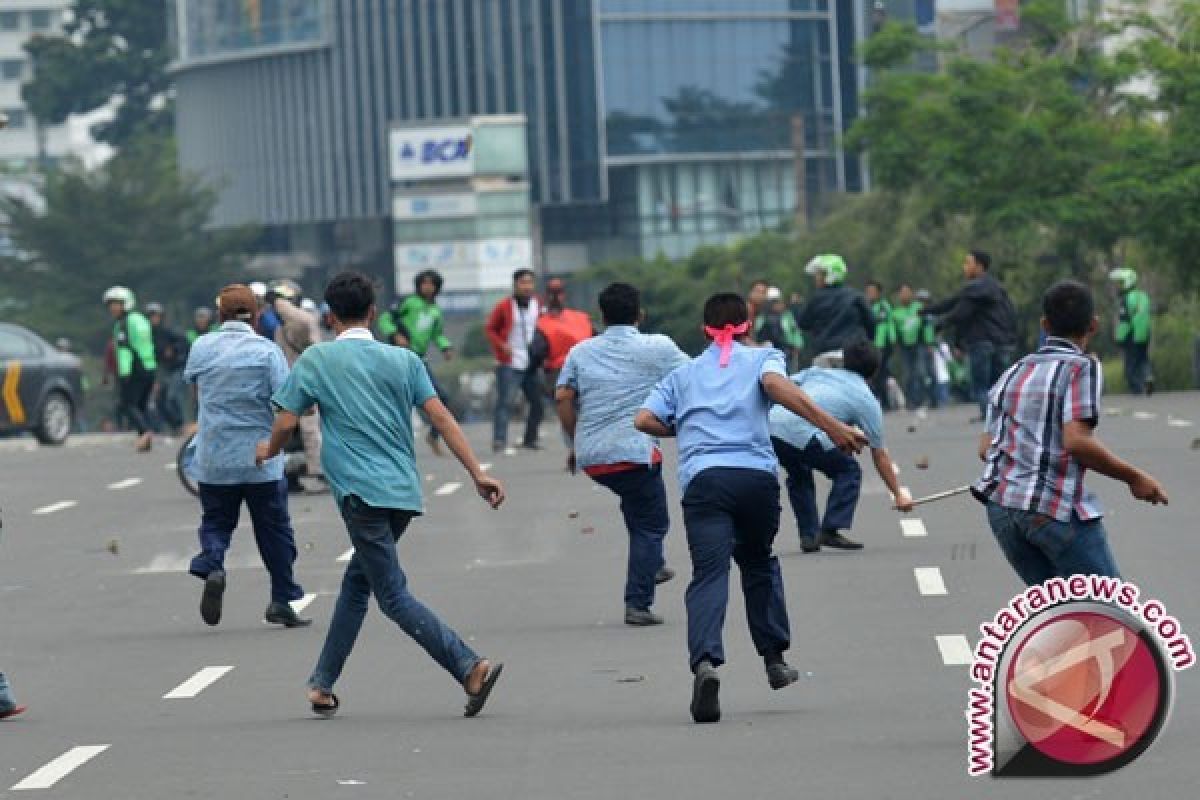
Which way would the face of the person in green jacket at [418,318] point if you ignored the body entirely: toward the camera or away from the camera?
toward the camera

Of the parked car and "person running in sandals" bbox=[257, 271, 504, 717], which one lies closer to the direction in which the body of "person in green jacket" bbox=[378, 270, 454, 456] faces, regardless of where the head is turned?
the person running in sandals

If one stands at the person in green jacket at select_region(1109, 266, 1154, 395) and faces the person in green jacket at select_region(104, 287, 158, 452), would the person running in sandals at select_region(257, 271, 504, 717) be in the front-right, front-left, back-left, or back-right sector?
front-left

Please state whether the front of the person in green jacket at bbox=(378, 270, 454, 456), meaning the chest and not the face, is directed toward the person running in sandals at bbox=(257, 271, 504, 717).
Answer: yes

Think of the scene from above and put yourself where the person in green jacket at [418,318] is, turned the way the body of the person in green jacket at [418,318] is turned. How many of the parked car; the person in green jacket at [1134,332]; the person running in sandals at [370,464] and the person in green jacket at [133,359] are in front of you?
1

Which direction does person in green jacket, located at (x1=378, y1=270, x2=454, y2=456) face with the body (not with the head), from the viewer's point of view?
toward the camera

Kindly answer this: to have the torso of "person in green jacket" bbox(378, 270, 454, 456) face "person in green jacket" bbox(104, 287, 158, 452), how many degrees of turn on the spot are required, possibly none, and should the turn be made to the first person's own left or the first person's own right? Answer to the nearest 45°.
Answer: approximately 135° to the first person's own right
